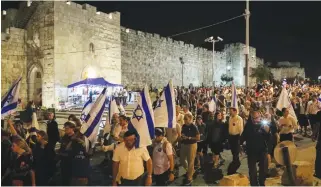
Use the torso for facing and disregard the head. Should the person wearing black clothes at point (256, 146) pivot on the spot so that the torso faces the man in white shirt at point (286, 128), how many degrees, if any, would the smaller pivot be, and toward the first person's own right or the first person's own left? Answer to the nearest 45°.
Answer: approximately 180°

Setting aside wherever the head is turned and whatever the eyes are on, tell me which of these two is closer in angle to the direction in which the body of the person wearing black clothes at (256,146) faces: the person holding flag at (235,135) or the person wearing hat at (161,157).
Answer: the person wearing hat

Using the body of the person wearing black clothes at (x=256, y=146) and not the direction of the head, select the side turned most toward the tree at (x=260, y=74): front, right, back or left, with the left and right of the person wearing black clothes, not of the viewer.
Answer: back

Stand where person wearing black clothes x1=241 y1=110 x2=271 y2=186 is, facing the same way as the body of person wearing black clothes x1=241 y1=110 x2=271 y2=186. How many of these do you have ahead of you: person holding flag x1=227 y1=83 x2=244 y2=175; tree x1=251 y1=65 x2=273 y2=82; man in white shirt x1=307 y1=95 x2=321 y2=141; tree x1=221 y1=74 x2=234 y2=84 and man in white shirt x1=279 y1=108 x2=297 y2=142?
0

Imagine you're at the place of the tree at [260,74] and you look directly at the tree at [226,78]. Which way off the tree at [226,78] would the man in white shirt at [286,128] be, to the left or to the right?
left

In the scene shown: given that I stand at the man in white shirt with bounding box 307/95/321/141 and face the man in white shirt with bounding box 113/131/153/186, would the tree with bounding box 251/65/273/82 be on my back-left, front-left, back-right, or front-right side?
back-right

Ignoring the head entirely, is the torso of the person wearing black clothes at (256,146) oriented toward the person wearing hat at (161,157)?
no

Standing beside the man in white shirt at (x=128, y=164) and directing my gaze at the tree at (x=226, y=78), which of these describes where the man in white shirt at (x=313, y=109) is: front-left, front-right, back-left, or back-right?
front-right

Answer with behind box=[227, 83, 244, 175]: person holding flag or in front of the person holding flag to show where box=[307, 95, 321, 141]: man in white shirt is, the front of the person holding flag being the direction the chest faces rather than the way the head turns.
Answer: behind

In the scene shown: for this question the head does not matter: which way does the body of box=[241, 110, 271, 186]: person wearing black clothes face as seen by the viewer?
toward the camera

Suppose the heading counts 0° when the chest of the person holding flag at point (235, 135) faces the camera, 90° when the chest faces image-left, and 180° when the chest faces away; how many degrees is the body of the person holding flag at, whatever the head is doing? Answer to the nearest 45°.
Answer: approximately 45°

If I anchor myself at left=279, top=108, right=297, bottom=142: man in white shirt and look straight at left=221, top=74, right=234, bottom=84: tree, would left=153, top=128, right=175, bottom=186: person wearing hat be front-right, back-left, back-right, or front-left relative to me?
back-left
